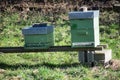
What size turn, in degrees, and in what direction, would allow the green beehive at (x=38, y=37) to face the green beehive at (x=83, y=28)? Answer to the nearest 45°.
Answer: approximately 90° to its left

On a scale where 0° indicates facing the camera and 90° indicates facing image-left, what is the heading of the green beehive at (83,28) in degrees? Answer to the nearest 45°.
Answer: approximately 0°

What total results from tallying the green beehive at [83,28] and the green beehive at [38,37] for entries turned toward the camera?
2

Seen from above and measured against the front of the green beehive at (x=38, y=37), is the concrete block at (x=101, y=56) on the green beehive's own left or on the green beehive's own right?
on the green beehive's own left

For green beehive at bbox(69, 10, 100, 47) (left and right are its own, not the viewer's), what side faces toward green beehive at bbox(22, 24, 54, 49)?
right

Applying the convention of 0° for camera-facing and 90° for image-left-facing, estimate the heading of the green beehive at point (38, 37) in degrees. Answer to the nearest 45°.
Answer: approximately 0°
